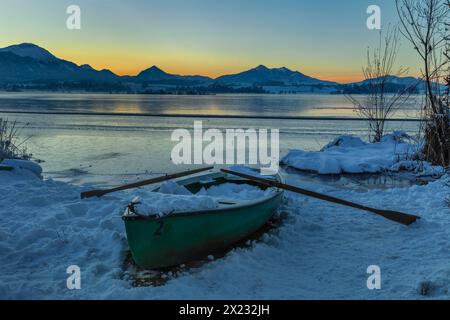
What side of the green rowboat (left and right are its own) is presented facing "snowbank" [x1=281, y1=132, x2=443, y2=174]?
back

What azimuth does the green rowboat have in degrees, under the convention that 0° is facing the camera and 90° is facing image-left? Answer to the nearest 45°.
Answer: approximately 45°

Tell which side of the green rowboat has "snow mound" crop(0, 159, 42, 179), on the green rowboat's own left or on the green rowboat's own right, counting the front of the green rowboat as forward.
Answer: on the green rowboat's own right

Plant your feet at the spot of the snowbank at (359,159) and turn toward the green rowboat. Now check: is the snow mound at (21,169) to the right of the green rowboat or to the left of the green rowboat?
right
